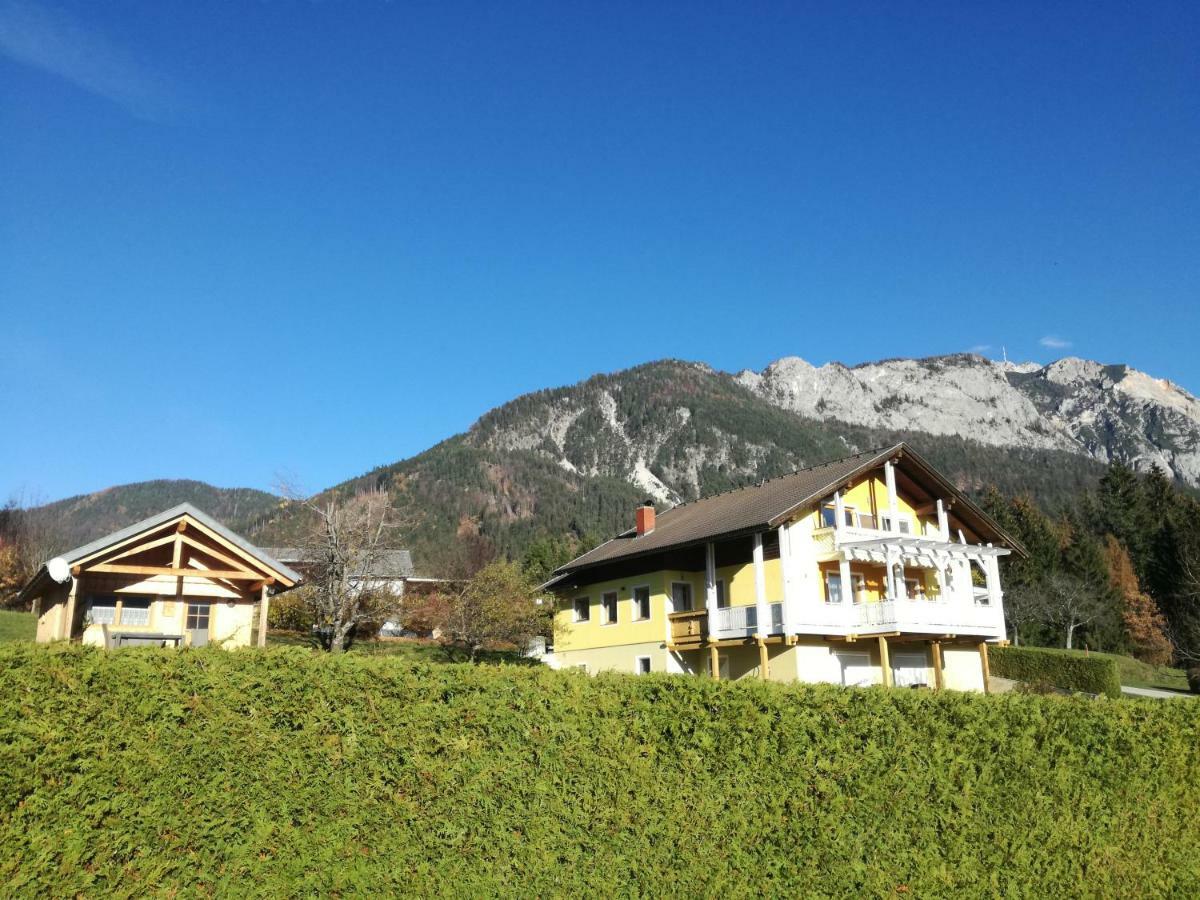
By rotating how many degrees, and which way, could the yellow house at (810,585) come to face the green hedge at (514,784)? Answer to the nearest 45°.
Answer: approximately 45° to its right

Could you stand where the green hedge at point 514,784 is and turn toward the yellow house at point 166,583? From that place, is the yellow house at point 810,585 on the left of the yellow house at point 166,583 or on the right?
right

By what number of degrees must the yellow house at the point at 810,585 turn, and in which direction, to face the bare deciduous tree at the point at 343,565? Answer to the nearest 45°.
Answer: approximately 135° to its right

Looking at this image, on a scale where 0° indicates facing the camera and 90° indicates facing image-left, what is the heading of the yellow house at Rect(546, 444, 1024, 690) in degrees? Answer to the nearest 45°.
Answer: approximately 315°

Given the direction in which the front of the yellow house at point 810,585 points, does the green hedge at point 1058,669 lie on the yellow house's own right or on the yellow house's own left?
on the yellow house's own left

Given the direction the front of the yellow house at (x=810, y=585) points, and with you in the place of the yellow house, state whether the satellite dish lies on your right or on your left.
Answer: on your right

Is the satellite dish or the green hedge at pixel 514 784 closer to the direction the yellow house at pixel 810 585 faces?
the green hedge

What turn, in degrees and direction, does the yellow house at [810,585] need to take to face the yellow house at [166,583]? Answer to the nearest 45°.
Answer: approximately 90° to its right

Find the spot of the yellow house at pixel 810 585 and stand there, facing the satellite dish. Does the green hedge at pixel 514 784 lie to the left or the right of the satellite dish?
left
